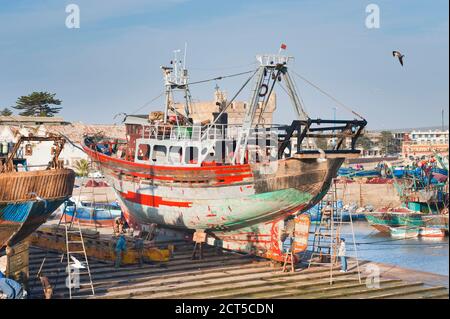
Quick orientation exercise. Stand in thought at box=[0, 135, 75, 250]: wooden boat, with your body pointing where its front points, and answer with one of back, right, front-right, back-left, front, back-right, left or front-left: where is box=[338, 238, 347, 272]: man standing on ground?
back-right

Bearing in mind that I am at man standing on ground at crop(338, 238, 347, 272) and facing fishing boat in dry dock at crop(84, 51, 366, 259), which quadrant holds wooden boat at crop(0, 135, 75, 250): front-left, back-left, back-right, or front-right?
front-left

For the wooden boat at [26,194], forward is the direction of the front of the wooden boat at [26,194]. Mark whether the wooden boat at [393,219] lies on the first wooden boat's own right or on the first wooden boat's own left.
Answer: on the first wooden boat's own right

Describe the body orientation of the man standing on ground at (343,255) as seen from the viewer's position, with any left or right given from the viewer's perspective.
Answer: facing to the left of the viewer

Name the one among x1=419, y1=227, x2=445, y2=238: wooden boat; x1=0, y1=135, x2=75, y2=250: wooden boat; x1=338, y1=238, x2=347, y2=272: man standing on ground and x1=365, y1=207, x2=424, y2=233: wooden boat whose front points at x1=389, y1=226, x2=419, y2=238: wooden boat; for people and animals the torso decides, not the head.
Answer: x1=419, y1=227, x2=445, y2=238: wooden boat

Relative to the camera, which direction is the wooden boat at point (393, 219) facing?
to the viewer's left

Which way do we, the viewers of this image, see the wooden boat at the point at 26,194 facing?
facing away from the viewer and to the left of the viewer

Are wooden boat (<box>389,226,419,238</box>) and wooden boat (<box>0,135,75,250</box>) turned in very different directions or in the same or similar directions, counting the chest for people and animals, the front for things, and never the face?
same or similar directions

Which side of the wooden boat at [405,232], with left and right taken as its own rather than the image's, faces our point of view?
left

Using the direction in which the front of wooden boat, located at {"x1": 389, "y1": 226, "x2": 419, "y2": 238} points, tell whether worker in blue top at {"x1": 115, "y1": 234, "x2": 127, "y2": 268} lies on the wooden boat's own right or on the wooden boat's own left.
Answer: on the wooden boat's own left

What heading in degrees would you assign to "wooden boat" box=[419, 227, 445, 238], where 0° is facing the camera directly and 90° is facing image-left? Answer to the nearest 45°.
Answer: approximately 90°
